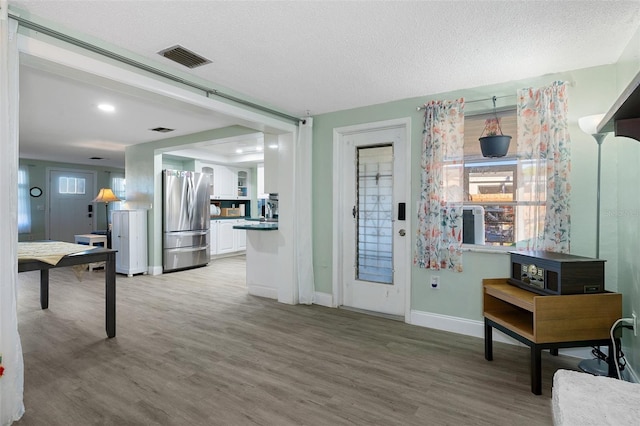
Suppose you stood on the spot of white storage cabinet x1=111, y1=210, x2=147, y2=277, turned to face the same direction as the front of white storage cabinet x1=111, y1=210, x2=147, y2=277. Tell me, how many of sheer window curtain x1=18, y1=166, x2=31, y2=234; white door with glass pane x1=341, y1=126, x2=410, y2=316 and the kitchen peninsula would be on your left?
2

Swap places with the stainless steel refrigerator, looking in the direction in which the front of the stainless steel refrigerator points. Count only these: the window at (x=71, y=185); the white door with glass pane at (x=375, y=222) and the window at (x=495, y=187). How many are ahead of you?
2

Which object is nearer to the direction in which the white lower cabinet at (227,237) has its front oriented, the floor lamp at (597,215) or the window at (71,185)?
the floor lamp

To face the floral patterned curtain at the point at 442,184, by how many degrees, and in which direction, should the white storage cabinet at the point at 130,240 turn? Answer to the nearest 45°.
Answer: approximately 90° to its left

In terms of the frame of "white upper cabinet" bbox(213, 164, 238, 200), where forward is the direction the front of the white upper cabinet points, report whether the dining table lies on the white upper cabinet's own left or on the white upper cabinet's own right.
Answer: on the white upper cabinet's own right

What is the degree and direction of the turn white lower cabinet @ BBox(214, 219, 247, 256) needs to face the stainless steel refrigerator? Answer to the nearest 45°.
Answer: approximately 90° to its right

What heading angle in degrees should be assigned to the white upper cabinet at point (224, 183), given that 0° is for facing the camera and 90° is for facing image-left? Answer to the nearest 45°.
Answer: approximately 315°

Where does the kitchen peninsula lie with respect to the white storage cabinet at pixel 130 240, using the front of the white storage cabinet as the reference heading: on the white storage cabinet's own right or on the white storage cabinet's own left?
on the white storage cabinet's own left

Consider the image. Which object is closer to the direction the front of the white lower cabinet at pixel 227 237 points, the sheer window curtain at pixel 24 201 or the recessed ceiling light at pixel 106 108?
the recessed ceiling light

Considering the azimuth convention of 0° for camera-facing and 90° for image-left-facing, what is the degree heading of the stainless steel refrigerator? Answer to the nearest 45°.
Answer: approximately 315°

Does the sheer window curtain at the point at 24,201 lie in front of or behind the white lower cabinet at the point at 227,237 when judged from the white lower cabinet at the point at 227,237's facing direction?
behind

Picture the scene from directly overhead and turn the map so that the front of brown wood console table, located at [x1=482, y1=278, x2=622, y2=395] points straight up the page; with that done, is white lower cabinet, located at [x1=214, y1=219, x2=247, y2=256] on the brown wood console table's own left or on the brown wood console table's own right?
on the brown wood console table's own right

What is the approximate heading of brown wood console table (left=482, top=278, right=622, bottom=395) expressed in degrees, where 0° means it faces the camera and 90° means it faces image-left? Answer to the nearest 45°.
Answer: approximately 45°

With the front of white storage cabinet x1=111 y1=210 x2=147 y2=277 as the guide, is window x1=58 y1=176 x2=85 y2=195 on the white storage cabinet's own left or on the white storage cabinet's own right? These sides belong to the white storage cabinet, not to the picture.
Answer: on the white storage cabinet's own right
